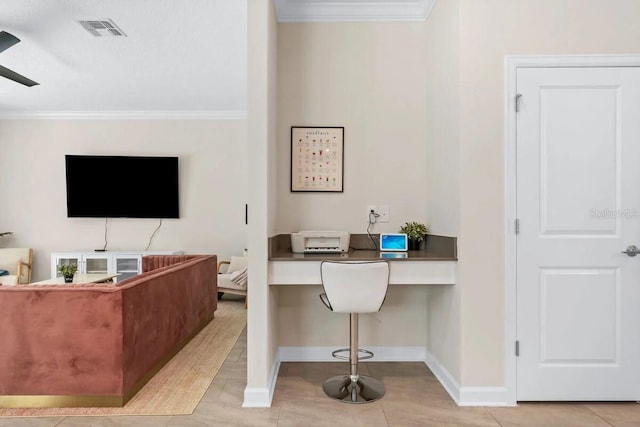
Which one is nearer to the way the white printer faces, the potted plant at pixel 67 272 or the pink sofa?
the pink sofa

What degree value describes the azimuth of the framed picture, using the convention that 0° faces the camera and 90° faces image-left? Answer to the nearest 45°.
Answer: approximately 0°

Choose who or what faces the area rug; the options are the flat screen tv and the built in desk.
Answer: the flat screen tv

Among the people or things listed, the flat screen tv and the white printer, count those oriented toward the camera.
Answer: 2

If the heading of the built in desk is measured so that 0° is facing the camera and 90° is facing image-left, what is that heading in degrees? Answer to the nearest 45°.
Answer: approximately 0°

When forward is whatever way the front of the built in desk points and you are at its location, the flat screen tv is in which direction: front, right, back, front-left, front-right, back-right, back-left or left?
back-right

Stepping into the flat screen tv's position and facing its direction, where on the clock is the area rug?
The area rug is roughly at 12 o'clock from the flat screen tv.

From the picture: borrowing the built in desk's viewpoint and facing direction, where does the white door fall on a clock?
The white door is roughly at 9 o'clock from the built in desk.

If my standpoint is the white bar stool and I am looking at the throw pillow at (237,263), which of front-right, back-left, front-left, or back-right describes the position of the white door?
back-right

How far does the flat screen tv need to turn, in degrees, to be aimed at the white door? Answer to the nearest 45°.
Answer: approximately 45° to its left
